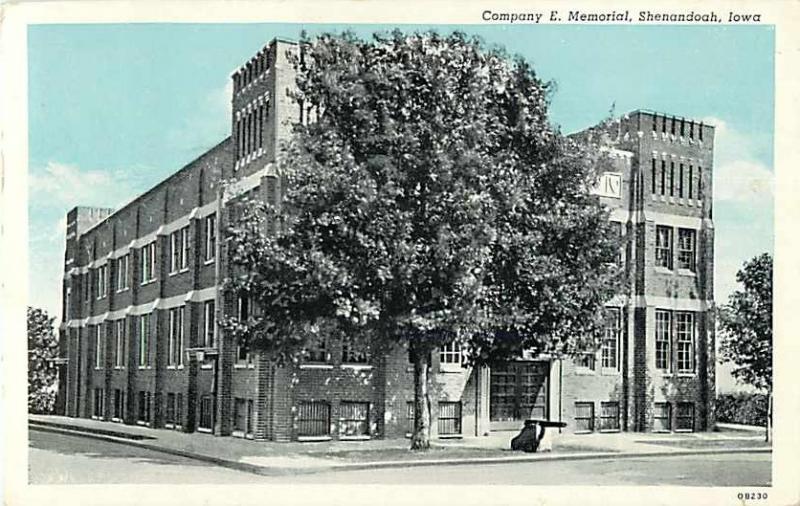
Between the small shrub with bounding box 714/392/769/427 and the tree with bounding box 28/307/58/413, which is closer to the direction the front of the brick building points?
the small shrub

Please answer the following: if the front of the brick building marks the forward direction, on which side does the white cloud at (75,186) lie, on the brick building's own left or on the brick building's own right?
on the brick building's own right

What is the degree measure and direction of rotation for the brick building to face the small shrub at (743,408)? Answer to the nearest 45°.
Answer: approximately 45° to its left

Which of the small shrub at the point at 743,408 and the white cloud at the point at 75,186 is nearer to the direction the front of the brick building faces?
the small shrub

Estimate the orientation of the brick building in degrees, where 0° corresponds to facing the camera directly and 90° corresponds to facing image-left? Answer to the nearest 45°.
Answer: approximately 315°
